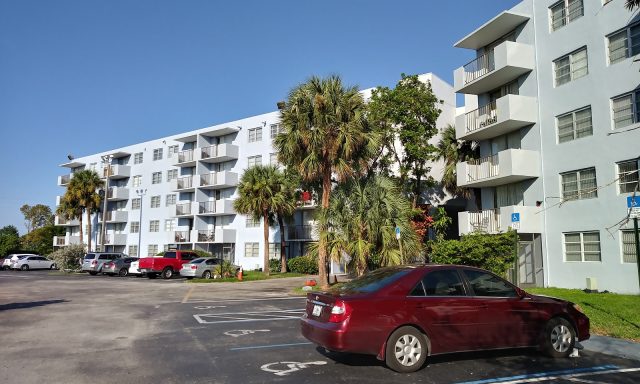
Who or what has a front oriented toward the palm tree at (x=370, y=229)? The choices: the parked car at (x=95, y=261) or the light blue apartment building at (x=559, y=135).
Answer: the light blue apartment building

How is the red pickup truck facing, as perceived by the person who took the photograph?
facing away from the viewer and to the right of the viewer

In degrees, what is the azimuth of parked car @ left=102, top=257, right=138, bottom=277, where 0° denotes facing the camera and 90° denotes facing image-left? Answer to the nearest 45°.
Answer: approximately 225°

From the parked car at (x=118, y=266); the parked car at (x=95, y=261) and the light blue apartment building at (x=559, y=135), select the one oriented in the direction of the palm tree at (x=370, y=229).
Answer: the light blue apartment building

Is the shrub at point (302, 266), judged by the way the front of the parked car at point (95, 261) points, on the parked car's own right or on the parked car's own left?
on the parked car's own right

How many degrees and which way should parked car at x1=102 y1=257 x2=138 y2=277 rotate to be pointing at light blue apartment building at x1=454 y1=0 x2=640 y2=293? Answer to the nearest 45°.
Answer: approximately 90° to its right

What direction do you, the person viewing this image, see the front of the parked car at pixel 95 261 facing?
facing away from the viewer and to the right of the viewer

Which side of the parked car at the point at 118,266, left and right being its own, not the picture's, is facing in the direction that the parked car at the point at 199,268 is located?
right

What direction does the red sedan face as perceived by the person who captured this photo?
facing away from the viewer and to the right of the viewer

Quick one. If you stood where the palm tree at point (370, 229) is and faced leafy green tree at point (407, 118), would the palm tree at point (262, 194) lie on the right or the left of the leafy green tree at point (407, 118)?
left
